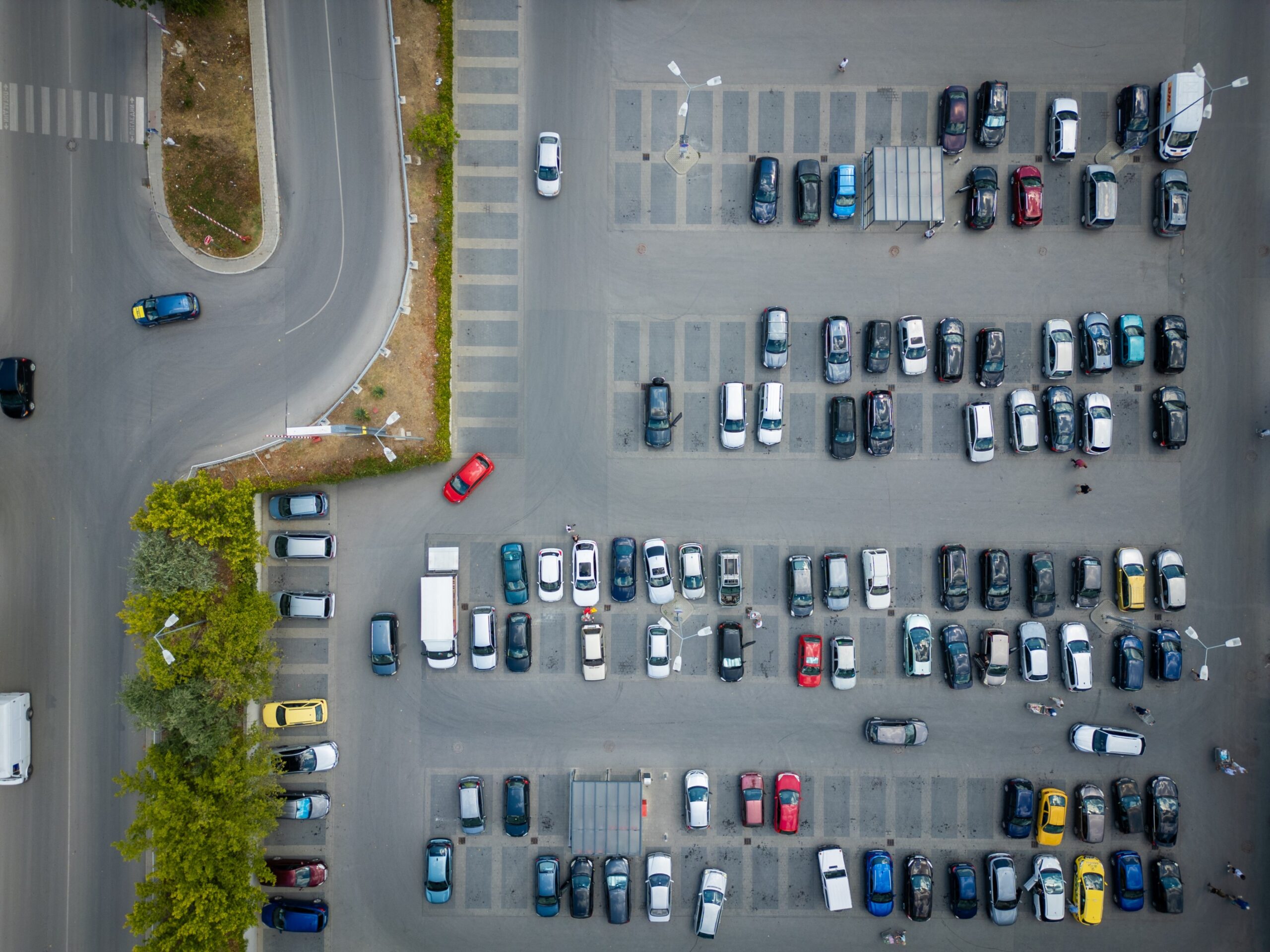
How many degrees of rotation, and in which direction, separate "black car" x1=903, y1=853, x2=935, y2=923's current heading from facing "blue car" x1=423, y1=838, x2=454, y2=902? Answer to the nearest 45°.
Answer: approximately 90° to its left

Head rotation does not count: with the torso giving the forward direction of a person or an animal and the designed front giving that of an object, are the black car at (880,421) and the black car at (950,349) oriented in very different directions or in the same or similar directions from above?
very different directions

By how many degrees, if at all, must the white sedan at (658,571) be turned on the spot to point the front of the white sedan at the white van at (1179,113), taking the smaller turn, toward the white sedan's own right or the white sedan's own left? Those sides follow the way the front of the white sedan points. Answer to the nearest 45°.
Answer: approximately 90° to the white sedan's own left

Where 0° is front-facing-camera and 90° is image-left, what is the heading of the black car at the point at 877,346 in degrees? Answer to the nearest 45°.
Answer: approximately 0°

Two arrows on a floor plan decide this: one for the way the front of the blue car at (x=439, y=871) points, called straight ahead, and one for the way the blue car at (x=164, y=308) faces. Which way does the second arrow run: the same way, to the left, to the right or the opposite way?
to the right

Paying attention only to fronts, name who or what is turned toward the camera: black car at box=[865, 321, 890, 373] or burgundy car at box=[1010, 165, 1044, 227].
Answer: the black car
